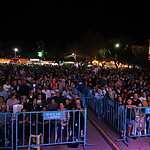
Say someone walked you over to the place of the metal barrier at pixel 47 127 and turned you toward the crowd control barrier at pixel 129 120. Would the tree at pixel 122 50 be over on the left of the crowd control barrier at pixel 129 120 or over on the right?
left

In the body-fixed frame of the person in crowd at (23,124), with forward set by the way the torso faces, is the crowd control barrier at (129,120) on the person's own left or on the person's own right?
on the person's own left

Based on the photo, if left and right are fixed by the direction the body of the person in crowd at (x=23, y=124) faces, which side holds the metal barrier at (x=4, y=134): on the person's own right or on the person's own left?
on the person's own right

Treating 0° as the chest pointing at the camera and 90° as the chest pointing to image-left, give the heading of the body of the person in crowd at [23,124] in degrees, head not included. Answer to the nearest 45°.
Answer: approximately 0°

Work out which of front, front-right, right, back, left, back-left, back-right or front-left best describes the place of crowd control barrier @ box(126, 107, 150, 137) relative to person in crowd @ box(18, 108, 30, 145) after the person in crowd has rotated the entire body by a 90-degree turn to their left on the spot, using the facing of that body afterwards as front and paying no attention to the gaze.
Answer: front
